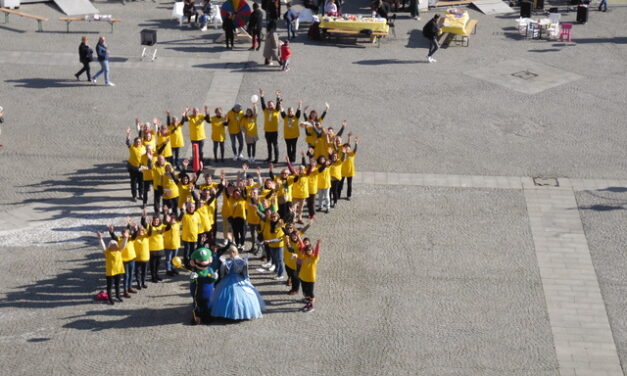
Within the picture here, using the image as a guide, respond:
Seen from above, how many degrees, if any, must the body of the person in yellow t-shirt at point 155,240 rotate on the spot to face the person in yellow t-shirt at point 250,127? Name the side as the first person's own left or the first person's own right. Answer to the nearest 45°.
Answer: approximately 135° to the first person's own left

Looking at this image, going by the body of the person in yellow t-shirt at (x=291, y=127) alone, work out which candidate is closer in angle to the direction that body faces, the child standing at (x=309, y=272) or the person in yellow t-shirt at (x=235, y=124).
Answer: the child standing

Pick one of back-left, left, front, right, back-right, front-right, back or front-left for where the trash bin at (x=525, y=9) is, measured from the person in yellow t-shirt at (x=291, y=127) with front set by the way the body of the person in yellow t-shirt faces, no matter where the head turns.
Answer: back-left

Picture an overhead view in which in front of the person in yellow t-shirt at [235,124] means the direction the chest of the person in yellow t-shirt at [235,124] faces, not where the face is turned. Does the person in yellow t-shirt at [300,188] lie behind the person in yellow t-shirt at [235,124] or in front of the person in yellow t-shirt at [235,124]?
in front

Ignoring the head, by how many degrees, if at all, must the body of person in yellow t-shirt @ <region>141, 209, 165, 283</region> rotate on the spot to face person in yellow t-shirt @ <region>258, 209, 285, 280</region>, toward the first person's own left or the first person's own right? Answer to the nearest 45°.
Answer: approximately 90° to the first person's own left
